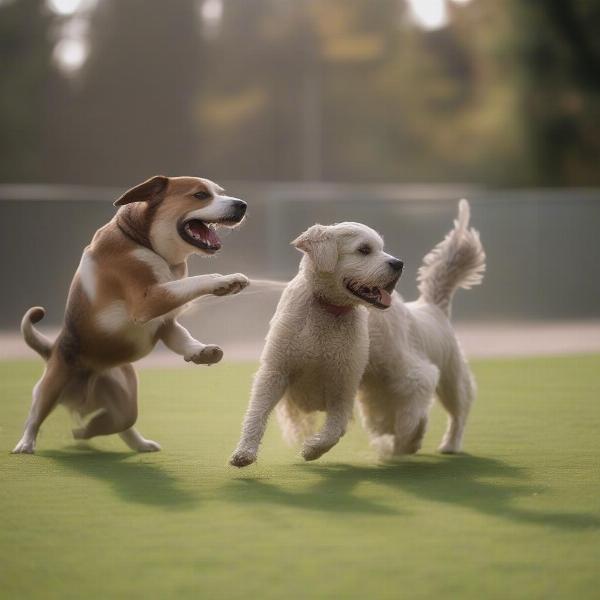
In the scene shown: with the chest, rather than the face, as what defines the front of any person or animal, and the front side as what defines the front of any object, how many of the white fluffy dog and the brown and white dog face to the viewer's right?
1

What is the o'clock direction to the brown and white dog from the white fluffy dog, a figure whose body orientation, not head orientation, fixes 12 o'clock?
The brown and white dog is roughly at 2 o'clock from the white fluffy dog.

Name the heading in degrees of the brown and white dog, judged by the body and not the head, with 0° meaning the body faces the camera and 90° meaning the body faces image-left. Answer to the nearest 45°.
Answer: approximately 270°

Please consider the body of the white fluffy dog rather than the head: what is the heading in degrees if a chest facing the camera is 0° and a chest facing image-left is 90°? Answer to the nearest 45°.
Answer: approximately 45°

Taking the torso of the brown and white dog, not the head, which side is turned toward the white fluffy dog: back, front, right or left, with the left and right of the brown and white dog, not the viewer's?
front
